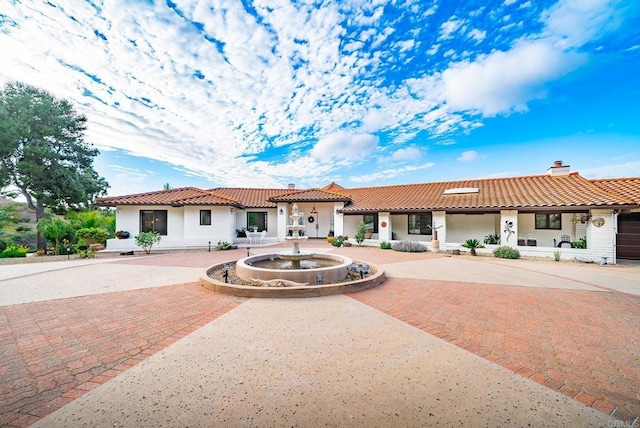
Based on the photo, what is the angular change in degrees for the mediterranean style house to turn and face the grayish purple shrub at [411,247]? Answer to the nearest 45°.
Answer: approximately 45° to its right

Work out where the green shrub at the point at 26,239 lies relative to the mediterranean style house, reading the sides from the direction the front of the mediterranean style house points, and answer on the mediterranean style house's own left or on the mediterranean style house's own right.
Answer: on the mediterranean style house's own right

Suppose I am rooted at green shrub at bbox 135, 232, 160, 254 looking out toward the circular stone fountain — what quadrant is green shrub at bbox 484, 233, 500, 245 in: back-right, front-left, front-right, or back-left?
front-left

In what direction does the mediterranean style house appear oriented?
toward the camera

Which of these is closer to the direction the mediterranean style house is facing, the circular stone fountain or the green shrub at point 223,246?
the circular stone fountain

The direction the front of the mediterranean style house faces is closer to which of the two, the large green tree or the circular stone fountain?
the circular stone fountain

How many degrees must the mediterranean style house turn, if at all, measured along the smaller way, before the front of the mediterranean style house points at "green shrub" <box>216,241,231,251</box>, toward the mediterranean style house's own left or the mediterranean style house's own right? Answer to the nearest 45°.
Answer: approximately 90° to the mediterranean style house's own right

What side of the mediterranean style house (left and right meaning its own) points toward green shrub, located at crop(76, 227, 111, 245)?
right

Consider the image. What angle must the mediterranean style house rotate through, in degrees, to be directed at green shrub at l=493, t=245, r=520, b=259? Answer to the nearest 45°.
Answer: approximately 45° to its left

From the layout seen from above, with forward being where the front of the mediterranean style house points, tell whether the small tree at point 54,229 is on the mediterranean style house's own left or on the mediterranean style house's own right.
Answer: on the mediterranean style house's own right

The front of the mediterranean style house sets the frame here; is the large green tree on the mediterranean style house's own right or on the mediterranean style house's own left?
on the mediterranean style house's own right
